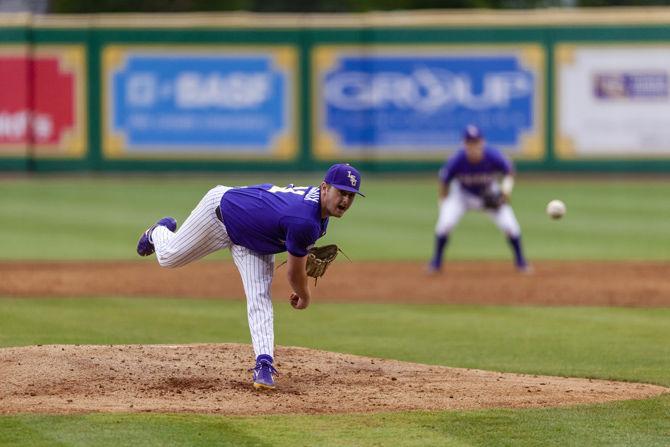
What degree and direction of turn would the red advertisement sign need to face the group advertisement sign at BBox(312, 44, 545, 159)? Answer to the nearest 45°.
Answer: approximately 90° to its left

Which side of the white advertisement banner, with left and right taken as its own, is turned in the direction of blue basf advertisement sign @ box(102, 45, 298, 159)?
right

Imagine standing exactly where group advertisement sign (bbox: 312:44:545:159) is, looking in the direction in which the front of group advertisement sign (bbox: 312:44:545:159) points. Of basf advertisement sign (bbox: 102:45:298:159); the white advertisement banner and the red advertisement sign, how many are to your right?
2

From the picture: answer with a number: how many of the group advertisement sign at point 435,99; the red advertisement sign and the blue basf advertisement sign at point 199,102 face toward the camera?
3

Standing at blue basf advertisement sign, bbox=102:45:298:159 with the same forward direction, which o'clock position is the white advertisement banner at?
The white advertisement banner is roughly at 9 o'clock from the blue basf advertisement sign.

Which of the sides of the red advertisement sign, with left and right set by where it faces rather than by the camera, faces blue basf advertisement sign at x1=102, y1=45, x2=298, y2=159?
left

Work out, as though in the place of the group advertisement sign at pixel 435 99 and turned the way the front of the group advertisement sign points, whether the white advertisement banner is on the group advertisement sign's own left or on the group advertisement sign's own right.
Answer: on the group advertisement sign's own left

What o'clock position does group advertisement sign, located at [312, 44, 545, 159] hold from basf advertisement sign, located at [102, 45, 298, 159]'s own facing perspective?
group advertisement sign, located at [312, 44, 545, 159] is roughly at 9 o'clock from basf advertisement sign, located at [102, 45, 298, 159].

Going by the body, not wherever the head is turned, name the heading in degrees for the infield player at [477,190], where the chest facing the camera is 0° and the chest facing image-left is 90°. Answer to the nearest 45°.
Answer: approximately 0°

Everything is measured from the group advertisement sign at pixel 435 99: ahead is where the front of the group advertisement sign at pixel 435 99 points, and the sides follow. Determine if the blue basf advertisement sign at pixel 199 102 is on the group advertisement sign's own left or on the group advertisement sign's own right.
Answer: on the group advertisement sign's own right

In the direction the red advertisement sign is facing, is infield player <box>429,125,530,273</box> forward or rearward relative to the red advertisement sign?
forward

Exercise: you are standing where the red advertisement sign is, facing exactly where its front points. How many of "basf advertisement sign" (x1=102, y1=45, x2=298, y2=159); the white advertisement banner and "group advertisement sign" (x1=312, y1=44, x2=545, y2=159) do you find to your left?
3
